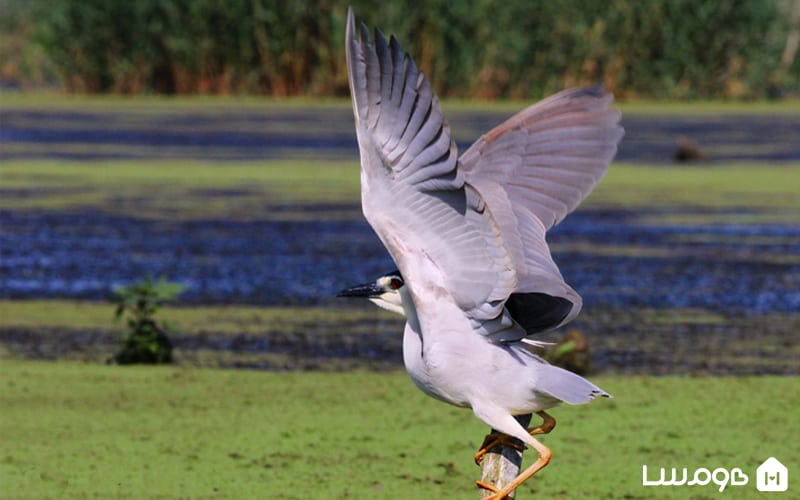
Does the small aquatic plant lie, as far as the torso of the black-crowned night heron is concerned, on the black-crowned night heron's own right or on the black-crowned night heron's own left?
on the black-crowned night heron's own right

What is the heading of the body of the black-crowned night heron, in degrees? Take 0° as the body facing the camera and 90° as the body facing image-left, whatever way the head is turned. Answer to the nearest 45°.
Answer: approximately 90°
